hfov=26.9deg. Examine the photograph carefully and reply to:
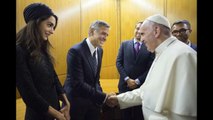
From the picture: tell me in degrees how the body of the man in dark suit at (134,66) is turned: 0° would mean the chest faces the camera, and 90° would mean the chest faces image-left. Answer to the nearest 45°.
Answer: approximately 0°

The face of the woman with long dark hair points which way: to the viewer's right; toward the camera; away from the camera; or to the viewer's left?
to the viewer's right

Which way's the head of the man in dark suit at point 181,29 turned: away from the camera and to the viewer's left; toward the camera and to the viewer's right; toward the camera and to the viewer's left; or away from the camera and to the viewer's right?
toward the camera and to the viewer's left

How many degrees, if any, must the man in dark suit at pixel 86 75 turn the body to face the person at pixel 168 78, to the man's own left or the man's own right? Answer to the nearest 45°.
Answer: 0° — they already face them

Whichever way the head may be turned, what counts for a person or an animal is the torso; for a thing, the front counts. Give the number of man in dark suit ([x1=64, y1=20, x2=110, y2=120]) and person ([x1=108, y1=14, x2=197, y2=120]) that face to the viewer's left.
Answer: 1

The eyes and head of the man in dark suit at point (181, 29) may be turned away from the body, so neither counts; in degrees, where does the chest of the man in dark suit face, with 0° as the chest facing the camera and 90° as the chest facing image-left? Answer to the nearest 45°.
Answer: approximately 45°

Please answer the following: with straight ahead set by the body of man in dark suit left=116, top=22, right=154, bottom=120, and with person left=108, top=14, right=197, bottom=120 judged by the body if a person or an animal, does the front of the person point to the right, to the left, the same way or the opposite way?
to the right

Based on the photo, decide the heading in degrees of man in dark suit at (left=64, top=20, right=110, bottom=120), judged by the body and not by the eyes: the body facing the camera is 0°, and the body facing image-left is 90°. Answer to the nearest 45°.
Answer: approximately 315°

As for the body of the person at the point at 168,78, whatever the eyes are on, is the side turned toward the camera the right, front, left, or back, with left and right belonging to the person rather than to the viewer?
left

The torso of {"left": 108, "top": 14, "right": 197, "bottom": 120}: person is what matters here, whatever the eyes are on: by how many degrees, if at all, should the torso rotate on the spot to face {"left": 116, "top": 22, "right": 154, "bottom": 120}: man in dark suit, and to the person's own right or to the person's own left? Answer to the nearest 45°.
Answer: approximately 90° to the person's own right

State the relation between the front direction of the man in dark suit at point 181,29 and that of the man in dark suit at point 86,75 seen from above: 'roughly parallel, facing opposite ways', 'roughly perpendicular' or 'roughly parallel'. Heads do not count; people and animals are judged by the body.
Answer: roughly perpendicular
